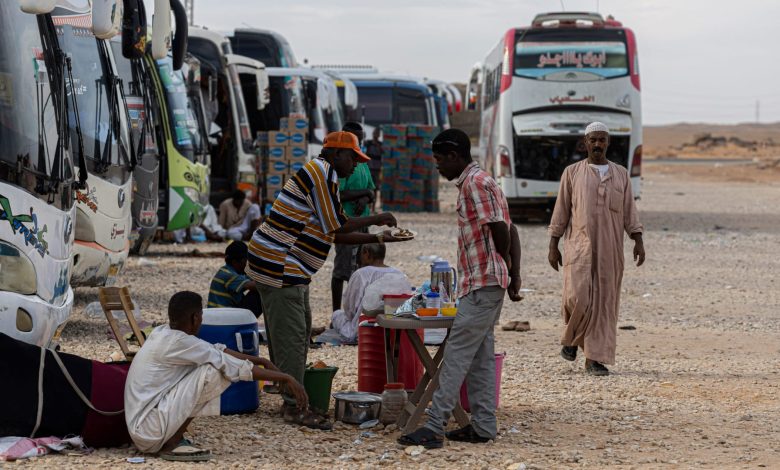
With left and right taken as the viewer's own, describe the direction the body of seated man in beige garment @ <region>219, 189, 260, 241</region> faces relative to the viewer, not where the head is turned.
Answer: facing the viewer

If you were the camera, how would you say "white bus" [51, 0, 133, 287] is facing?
facing the viewer and to the right of the viewer

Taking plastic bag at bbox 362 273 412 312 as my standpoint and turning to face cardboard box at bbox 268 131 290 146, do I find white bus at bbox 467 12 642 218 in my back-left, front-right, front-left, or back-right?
front-right

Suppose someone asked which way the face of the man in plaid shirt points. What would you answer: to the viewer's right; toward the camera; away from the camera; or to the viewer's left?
to the viewer's left

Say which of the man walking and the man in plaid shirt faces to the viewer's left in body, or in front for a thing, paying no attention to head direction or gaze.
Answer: the man in plaid shirt

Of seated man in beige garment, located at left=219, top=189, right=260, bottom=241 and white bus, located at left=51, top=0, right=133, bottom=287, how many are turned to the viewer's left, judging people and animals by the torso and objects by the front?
0

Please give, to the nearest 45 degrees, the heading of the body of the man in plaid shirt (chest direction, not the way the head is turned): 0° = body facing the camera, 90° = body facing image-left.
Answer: approximately 90°

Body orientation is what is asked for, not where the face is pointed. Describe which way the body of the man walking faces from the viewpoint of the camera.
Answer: toward the camera

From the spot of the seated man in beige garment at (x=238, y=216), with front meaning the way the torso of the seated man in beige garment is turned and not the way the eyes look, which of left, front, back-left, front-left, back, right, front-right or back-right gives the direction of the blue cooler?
front

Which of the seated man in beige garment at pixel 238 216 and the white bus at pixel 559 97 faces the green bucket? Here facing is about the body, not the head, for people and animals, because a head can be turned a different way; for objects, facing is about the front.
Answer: the seated man in beige garment

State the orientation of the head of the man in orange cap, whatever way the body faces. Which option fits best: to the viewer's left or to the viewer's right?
to the viewer's right

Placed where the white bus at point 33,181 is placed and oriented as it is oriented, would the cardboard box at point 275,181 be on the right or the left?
on its left
